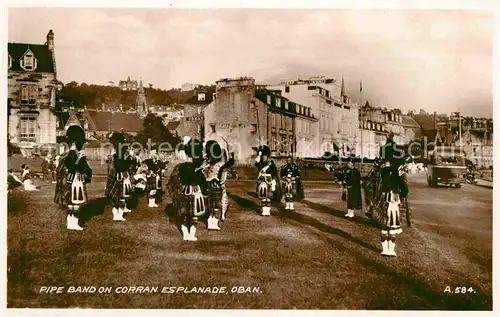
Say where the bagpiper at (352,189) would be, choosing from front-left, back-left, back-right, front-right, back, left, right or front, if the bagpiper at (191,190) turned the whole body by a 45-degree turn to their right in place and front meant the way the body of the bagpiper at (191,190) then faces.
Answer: left

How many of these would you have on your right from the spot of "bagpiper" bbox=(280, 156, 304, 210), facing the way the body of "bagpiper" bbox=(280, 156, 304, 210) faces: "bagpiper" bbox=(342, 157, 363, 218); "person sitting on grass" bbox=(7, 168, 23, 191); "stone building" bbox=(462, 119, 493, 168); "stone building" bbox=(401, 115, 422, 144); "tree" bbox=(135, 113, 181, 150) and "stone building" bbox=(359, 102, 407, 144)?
2

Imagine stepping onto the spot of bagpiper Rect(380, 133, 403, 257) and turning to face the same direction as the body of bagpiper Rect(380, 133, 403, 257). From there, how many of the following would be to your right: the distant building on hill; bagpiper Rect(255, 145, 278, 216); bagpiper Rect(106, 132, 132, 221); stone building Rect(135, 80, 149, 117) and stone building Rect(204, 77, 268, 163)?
5

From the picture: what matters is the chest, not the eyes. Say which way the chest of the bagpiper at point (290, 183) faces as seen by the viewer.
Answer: toward the camera

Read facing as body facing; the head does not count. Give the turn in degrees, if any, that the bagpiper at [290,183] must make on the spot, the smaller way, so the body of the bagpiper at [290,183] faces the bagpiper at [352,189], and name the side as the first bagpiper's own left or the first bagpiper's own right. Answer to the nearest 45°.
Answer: approximately 90° to the first bagpiper's own left

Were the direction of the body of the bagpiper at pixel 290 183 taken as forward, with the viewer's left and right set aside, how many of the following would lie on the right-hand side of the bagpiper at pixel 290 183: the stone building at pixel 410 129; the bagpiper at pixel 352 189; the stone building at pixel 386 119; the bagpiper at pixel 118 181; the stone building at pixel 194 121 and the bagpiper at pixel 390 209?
2

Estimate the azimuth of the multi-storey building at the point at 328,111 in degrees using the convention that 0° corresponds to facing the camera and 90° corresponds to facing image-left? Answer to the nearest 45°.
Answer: approximately 315°
